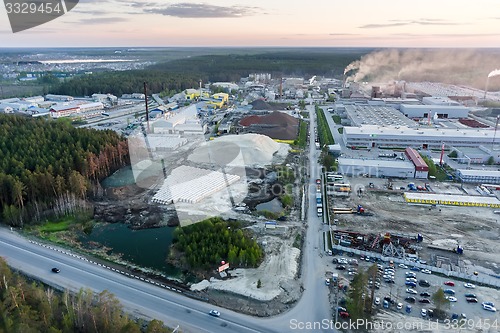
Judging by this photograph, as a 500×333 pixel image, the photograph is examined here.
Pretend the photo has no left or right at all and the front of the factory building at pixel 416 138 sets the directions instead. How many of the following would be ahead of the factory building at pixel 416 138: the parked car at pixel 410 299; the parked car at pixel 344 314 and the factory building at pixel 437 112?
2

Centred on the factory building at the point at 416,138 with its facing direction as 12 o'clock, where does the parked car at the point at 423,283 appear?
The parked car is roughly at 12 o'clock from the factory building.

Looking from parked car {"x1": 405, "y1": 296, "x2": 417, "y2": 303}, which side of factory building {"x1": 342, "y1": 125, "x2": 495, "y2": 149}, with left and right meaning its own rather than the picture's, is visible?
front

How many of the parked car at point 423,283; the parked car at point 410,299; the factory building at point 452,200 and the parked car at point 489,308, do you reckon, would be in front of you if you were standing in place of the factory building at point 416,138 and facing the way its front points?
4

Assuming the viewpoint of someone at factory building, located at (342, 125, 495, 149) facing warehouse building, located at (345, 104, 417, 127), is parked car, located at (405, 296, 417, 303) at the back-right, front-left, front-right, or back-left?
back-left

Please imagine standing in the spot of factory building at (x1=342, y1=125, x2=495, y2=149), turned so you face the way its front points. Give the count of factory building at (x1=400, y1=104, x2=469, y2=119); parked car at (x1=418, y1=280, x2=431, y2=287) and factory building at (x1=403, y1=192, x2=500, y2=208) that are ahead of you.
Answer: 2

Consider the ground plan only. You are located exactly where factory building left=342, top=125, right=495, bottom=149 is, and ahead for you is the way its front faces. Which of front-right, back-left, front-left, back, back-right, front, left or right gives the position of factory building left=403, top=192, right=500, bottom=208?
front

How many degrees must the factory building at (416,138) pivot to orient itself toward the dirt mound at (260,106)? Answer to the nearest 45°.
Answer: approximately 135° to its right

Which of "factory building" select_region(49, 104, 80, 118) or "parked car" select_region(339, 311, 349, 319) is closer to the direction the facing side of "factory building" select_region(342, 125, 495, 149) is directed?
the parked car

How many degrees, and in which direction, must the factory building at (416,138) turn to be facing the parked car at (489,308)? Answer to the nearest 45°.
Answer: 0° — it already faces it

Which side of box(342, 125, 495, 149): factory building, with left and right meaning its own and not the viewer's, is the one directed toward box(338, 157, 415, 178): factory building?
front

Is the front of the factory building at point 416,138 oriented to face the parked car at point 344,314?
yes

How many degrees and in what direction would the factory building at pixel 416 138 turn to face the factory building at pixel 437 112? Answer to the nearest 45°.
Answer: approximately 180°

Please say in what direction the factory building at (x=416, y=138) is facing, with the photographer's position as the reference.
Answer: facing the viewer
